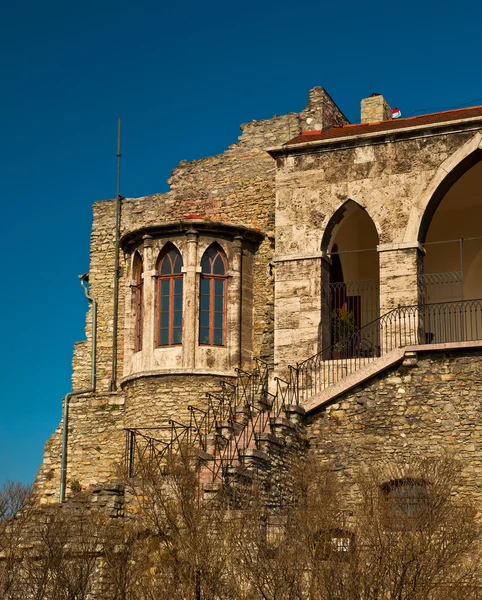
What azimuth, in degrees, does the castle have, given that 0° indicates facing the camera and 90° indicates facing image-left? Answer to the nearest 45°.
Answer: approximately 0°
